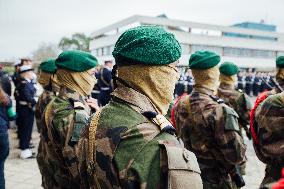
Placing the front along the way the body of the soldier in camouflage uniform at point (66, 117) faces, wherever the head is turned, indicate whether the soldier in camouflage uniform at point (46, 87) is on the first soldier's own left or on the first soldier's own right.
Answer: on the first soldier's own left

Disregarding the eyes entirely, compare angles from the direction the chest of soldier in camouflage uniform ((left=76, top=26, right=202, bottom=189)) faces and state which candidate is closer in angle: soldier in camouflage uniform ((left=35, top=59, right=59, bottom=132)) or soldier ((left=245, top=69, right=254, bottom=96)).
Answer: the soldier

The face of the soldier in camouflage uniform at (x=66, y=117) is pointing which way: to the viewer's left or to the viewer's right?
to the viewer's right

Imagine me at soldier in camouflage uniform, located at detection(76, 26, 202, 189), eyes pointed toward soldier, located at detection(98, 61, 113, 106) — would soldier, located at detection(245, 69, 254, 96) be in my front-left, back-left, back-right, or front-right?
front-right

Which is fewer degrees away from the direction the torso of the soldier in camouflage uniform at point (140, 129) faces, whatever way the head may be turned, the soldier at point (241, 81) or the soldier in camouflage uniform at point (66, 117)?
the soldier

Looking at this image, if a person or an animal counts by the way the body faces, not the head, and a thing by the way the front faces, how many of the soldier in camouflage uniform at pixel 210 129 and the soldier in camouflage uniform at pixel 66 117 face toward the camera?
0

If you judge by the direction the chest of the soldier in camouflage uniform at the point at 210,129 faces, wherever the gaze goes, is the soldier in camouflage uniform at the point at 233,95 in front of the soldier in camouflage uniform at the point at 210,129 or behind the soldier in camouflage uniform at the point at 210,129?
in front

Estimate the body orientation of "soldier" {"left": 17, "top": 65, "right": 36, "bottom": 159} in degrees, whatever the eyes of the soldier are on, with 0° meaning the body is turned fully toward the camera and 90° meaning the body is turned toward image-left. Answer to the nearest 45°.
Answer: approximately 270°

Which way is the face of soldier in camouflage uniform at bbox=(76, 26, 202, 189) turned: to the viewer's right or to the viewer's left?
to the viewer's right

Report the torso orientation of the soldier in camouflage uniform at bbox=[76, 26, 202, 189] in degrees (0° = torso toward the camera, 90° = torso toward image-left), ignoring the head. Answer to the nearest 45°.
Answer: approximately 225°

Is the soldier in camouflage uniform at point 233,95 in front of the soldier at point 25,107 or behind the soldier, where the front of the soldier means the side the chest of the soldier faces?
in front

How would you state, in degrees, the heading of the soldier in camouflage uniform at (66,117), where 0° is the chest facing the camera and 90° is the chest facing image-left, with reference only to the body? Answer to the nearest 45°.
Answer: approximately 225°

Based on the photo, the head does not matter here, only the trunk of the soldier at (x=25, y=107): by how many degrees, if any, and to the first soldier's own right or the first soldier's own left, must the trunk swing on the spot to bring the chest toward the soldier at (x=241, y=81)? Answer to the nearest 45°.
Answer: approximately 45° to the first soldier's own left
